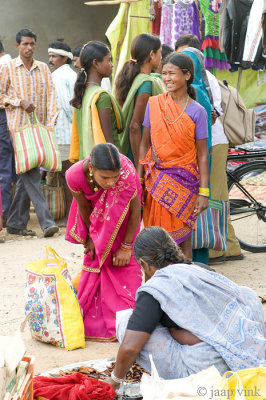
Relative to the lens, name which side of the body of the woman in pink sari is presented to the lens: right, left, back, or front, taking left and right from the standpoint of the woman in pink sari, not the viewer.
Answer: front

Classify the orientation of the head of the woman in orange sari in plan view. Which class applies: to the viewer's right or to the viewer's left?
to the viewer's left

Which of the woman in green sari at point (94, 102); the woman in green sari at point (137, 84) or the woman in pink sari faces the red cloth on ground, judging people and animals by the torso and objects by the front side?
the woman in pink sari
